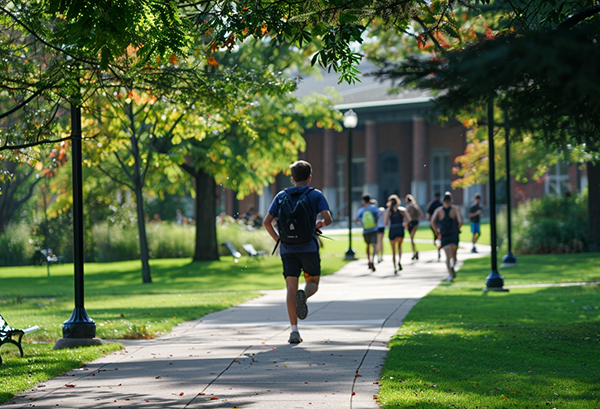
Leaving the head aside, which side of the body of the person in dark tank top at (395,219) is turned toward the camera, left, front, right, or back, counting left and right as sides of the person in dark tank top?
back

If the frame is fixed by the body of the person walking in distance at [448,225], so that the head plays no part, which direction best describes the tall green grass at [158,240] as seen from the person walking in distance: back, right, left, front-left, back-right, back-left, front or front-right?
front-left

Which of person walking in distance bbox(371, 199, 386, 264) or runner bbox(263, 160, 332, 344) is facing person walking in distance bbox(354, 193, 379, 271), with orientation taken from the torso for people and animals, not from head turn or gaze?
the runner

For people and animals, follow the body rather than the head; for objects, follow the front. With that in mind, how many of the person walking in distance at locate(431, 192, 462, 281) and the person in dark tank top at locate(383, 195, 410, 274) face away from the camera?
2

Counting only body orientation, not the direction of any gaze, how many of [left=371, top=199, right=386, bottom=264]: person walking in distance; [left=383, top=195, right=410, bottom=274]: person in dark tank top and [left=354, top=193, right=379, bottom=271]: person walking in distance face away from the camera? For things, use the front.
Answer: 3

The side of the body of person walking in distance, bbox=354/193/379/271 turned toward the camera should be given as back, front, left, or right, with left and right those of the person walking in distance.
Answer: back

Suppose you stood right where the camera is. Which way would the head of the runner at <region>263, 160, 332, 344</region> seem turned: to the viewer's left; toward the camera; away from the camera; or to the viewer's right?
away from the camera

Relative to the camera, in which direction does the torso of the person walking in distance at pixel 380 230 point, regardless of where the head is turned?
away from the camera

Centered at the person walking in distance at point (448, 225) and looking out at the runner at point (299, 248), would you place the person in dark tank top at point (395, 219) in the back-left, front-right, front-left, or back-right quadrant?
back-right

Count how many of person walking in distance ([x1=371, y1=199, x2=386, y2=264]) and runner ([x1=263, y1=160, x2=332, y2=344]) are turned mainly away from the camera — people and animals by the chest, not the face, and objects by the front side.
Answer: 2

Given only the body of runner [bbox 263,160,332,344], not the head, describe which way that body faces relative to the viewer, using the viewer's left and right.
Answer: facing away from the viewer

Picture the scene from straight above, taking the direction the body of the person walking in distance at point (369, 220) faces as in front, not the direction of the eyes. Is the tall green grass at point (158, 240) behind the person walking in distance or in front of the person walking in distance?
in front

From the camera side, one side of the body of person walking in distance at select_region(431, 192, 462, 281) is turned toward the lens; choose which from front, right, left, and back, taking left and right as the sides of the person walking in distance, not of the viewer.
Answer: back
